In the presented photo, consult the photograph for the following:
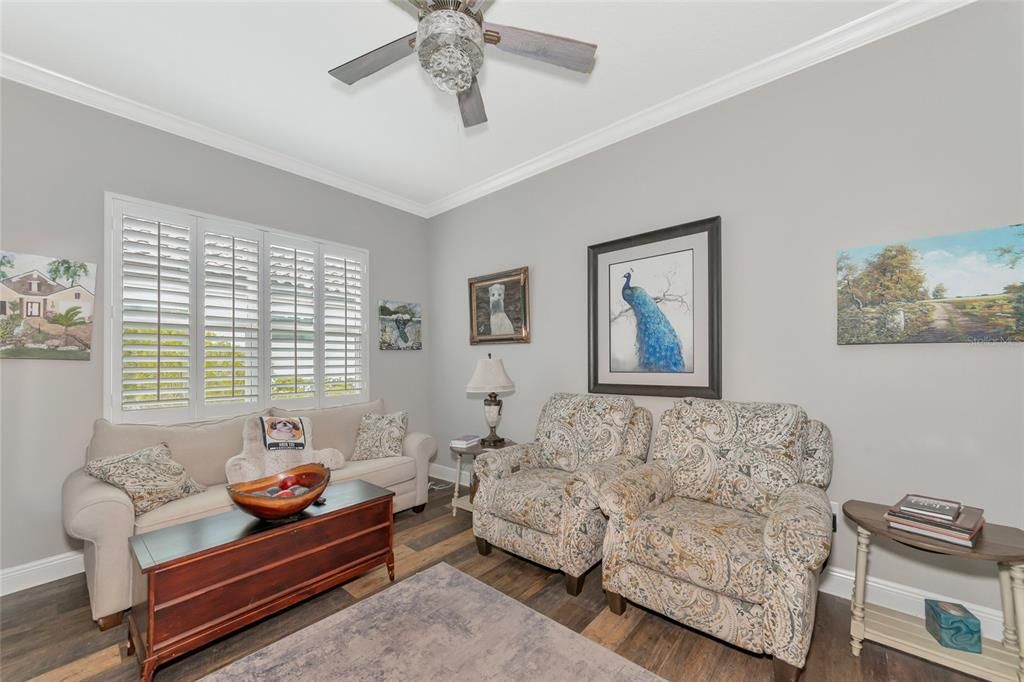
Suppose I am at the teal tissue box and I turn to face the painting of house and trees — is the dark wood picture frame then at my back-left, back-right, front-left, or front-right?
front-right

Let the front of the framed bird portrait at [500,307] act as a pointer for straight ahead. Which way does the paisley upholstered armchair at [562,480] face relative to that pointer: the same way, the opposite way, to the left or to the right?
the same way

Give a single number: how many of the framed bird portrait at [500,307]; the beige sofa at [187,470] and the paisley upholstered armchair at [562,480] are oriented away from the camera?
0

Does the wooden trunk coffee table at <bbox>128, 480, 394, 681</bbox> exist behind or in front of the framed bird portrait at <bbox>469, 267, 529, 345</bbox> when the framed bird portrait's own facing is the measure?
in front

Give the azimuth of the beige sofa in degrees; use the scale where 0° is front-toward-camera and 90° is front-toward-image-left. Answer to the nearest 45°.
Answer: approximately 315°

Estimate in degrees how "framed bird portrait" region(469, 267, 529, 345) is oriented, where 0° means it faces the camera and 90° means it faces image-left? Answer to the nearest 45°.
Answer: approximately 45°

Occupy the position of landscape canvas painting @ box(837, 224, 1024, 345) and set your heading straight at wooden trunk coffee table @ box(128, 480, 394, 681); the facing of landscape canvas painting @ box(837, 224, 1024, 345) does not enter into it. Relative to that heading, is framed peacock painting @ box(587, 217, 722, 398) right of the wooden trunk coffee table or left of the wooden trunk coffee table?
right

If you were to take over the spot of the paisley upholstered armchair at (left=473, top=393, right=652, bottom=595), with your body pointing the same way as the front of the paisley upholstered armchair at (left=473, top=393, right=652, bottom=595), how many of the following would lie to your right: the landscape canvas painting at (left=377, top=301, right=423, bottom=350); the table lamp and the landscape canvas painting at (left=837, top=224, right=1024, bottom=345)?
2

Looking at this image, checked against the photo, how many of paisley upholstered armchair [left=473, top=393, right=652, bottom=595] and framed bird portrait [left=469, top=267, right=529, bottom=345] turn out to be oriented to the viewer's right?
0

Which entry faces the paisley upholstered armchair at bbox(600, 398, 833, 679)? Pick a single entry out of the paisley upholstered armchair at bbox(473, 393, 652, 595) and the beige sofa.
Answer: the beige sofa

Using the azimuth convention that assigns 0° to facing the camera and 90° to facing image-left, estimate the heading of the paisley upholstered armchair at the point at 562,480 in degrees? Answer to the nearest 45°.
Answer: approximately 45°

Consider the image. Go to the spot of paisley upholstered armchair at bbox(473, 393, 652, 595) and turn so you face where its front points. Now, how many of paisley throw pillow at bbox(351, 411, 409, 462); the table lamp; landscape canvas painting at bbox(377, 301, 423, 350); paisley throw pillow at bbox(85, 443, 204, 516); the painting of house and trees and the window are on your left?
0

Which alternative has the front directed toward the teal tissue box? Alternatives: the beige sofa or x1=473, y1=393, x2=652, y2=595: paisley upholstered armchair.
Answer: the beige sofa

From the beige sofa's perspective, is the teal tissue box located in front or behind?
in front

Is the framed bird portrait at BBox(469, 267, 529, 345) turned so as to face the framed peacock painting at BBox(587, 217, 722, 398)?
no
